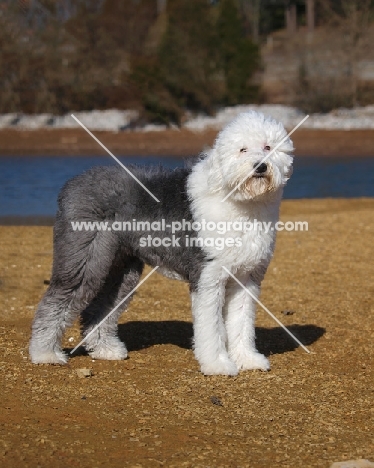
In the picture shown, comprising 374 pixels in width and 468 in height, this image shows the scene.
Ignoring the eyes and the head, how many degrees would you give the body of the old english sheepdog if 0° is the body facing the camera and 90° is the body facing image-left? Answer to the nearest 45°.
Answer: approximately 315°
